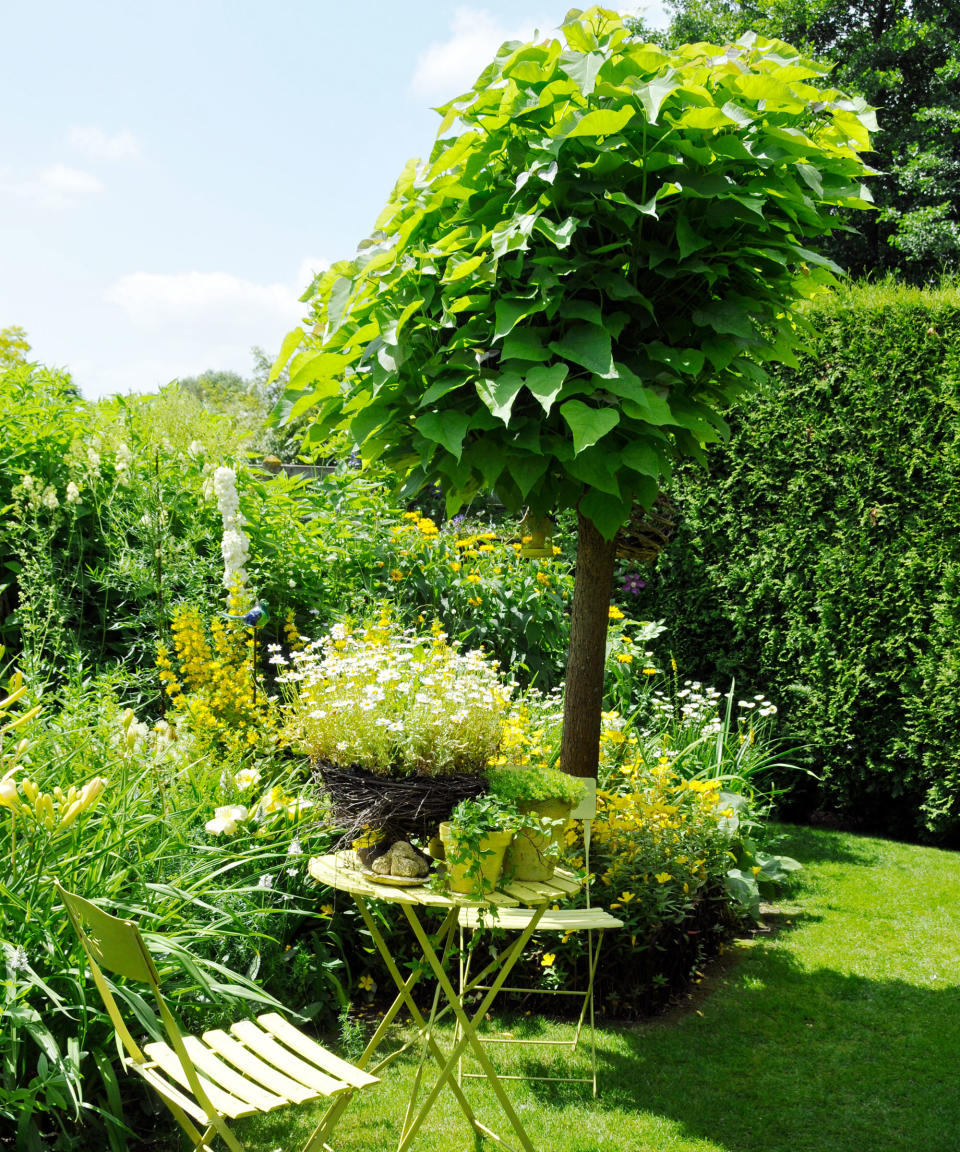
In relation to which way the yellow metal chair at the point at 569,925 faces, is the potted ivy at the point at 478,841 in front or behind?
in front

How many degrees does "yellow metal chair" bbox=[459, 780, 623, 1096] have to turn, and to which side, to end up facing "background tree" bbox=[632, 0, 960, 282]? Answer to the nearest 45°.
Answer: approximately 180°

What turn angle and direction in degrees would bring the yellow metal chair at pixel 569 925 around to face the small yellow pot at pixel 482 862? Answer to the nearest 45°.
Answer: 0° — it already faces it

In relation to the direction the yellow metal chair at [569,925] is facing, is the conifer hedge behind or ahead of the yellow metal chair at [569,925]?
behind
